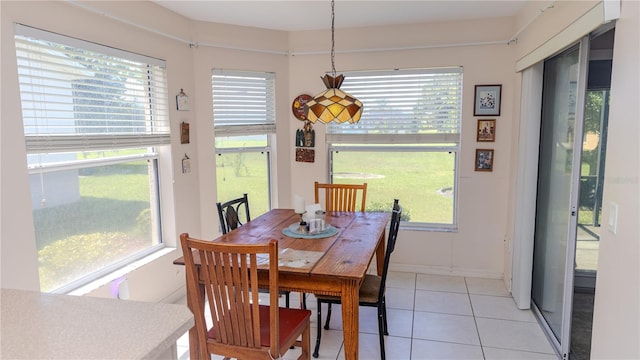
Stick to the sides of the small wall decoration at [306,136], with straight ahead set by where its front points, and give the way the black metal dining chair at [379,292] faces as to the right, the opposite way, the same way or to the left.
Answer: to the right

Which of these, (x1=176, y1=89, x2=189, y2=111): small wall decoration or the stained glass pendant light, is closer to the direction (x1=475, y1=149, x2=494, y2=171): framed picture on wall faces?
the stained glass pendant light

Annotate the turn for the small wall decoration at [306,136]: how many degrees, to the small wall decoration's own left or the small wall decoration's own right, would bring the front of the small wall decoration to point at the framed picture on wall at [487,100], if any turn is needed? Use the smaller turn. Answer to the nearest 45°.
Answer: approximately 90° to the small wall decoration's own left

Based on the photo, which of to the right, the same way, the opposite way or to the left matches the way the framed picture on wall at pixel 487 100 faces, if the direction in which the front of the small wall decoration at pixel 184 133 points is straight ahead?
to the right

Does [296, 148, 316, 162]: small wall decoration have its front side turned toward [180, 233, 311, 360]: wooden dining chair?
yes

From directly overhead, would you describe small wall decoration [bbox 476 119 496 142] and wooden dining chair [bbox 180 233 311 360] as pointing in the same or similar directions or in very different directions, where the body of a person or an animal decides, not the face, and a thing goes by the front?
very different directions

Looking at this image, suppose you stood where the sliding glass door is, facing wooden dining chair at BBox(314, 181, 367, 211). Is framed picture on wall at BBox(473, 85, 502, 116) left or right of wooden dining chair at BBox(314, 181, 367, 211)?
right

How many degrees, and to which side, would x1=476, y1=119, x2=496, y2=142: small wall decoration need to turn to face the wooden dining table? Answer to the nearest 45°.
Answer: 0° — it already faces it

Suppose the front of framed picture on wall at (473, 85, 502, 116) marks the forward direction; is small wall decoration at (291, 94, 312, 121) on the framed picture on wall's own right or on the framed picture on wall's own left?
on the framed picture on wall's own right

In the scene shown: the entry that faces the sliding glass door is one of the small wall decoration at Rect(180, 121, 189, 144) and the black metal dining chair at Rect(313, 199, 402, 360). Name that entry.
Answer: the small wall decoration

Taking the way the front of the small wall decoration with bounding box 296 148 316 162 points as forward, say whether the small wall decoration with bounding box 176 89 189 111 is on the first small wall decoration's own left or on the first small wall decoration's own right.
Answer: on the first small wall decoration's own right

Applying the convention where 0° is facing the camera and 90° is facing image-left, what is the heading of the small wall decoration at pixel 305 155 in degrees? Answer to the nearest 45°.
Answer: approximately 0°

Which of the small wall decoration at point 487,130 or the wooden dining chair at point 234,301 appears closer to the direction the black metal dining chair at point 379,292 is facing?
the wooden dining chair

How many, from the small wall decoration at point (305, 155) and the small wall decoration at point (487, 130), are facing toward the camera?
2
